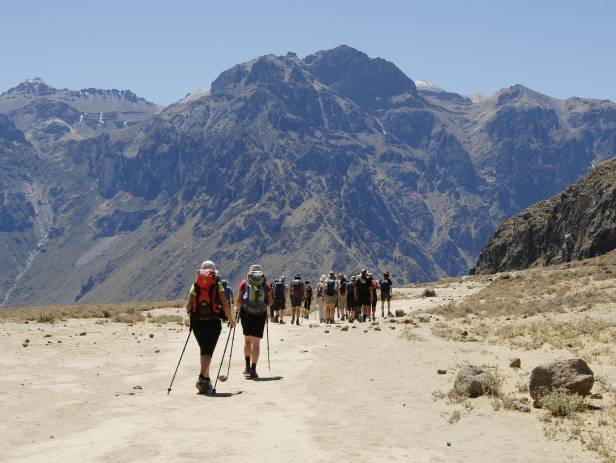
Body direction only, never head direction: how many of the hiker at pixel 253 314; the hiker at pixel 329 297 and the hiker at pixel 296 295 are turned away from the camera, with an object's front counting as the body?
3

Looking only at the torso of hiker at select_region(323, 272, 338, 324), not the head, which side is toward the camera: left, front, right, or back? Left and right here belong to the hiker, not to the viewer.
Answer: back

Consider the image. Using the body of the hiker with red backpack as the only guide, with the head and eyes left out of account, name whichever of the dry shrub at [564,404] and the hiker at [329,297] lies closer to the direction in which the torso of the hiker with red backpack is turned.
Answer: the hiker

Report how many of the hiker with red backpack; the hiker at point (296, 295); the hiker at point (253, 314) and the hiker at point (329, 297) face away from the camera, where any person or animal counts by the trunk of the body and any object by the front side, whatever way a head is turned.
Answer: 4

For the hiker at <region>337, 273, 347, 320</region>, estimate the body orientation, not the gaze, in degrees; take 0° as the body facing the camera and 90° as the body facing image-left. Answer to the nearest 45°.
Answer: approximately 180°

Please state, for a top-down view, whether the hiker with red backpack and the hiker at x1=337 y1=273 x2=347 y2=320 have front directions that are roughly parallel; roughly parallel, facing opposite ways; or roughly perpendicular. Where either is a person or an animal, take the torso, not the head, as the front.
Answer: roughly parallel

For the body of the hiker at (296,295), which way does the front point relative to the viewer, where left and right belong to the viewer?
facing away from the viewer

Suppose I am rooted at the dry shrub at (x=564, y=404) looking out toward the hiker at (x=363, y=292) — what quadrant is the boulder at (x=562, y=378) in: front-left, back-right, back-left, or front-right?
front-right

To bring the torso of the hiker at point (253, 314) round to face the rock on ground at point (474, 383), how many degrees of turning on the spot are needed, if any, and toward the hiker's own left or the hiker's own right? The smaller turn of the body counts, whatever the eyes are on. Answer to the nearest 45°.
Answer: approximately 135° to the hiker's own right

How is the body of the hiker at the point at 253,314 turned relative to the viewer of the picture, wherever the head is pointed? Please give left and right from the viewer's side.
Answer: facing away from the viewer

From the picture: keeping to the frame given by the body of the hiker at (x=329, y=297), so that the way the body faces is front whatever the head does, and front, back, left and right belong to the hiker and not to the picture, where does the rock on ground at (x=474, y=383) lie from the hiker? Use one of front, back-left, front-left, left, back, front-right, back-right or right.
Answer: back

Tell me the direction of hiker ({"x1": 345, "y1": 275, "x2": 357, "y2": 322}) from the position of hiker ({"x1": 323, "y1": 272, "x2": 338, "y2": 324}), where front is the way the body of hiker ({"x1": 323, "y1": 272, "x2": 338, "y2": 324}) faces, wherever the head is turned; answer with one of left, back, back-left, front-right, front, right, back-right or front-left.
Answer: front-right

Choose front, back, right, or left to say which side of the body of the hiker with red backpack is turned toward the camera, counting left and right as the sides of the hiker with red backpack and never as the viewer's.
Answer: back

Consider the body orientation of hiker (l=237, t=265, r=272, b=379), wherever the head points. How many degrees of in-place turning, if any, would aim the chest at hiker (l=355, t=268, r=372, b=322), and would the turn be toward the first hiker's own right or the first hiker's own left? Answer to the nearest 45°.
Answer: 0° — they already face them

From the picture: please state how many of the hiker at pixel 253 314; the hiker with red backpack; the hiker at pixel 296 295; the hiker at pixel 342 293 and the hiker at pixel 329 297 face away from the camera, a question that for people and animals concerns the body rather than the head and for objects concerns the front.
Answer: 5

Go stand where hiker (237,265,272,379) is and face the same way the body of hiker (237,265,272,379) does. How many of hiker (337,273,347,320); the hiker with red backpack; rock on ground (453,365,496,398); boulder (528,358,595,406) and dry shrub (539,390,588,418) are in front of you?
1
